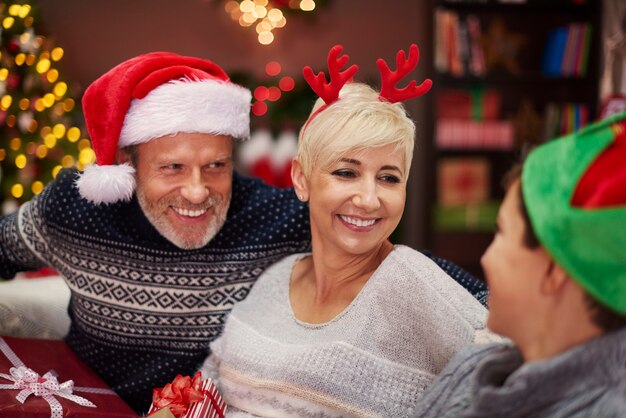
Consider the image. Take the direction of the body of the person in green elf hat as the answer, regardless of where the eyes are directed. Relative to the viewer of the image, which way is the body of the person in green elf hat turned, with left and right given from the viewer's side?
facing away from the viewer and to the left of the viewer

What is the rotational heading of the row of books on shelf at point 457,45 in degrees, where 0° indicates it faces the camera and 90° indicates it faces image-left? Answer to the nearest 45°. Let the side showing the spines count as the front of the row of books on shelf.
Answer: approximately 0°

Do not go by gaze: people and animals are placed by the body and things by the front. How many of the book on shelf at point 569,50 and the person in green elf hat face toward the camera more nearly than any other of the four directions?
1

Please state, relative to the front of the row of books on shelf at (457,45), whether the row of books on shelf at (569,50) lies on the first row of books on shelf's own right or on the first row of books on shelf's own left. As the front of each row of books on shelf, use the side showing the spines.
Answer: on the first row of books on shelf's own left

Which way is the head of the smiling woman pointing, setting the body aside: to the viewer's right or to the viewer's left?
to the viewer's right

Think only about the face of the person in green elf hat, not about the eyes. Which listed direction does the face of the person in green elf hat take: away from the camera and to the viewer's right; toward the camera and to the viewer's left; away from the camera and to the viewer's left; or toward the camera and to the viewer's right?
away from the camera and to the viewer's left

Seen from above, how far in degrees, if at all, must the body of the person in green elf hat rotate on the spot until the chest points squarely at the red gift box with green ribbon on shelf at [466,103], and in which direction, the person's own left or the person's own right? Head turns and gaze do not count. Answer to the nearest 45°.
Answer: approximately 45° to the person's own right

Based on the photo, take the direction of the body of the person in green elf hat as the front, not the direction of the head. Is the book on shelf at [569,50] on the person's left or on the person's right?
on the person's right
